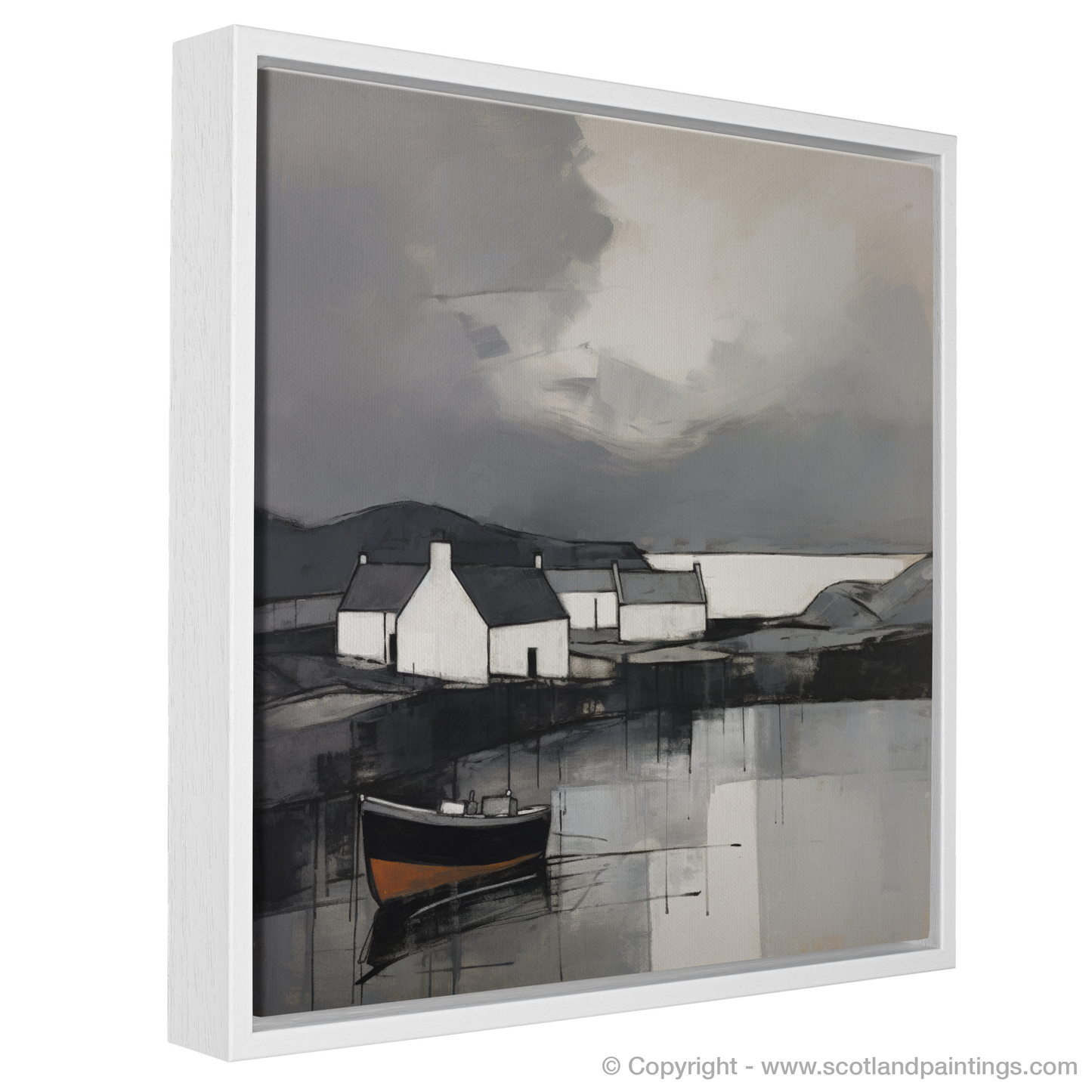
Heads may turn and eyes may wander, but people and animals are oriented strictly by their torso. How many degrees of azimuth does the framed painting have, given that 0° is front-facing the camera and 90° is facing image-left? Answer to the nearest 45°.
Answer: approximately 315°
